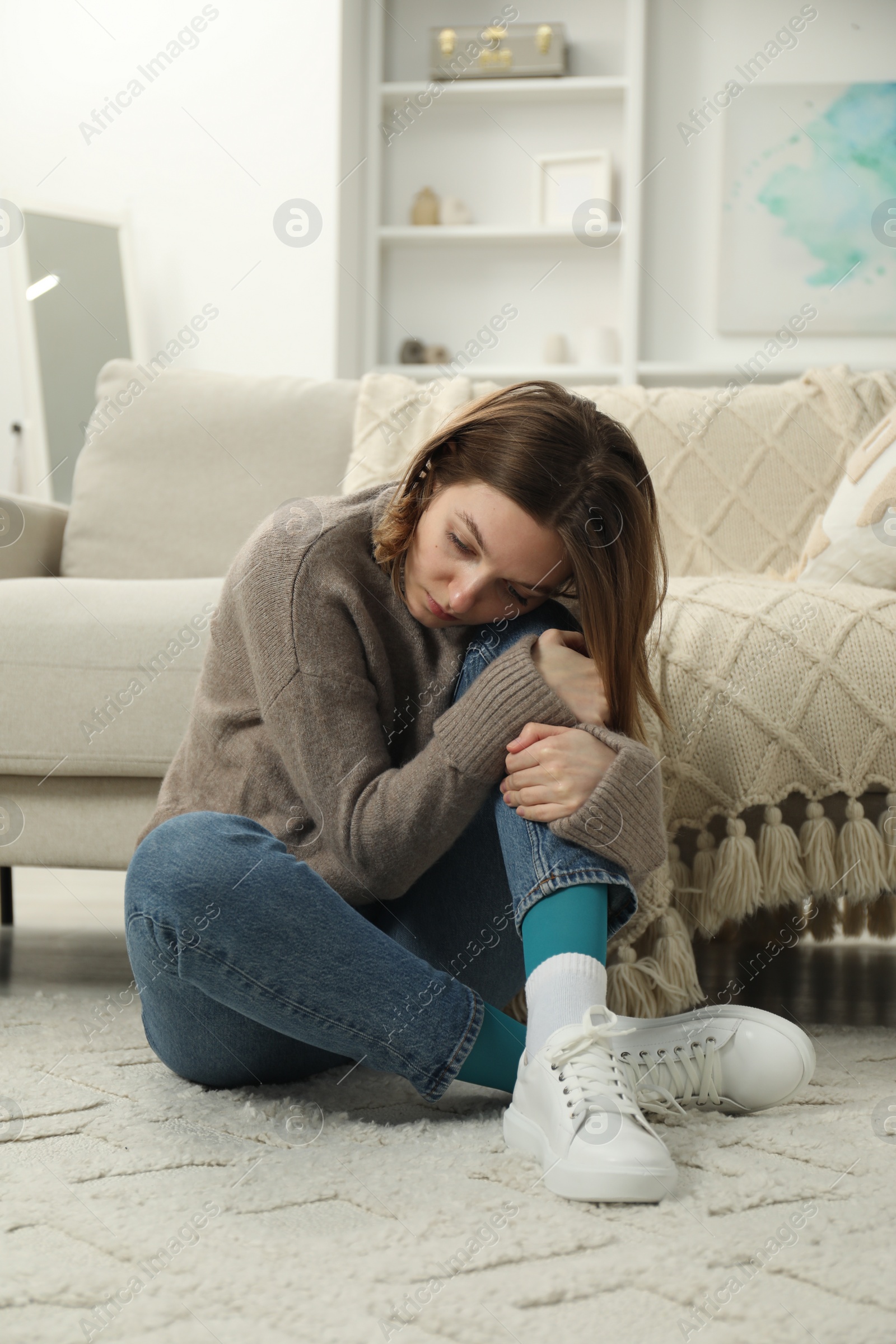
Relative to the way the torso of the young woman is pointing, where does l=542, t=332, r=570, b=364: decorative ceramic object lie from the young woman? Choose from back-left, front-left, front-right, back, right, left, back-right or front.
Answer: back-left

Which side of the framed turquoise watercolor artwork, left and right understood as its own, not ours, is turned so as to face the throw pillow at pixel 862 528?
front

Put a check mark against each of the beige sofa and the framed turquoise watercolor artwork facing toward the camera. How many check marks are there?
2

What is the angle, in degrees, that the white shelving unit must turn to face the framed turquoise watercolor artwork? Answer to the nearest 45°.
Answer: approximately 90° to its left

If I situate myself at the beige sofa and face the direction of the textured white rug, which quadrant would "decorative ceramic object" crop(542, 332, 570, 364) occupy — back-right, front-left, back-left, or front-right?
back-left

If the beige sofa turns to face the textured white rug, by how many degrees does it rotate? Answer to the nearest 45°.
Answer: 0° — it already faces it

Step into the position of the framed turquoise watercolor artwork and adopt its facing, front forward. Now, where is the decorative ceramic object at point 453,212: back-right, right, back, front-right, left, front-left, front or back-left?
right

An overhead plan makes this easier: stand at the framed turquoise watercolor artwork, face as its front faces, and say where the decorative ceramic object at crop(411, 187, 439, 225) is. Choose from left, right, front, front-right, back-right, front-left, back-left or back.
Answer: right

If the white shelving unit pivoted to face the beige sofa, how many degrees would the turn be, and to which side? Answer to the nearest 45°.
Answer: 0° — it already faces it
